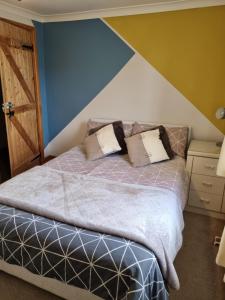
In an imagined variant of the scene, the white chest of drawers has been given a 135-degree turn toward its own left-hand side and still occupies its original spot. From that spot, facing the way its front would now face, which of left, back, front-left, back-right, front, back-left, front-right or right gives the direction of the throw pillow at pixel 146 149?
back-left

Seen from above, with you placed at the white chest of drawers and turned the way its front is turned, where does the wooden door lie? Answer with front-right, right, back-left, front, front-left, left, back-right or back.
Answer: right

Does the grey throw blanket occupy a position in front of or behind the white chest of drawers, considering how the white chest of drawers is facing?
in front

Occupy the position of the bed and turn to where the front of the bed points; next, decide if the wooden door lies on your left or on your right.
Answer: on your right

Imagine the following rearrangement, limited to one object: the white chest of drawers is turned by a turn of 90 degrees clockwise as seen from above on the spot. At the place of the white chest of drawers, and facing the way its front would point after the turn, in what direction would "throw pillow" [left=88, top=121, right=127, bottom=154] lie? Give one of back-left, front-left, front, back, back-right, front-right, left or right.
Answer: front

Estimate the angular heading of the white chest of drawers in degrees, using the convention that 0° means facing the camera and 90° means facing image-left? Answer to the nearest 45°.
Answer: approximately 0°

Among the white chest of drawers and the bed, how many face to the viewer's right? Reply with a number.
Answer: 0

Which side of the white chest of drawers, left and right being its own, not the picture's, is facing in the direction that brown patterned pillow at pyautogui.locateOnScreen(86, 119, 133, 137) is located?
right
